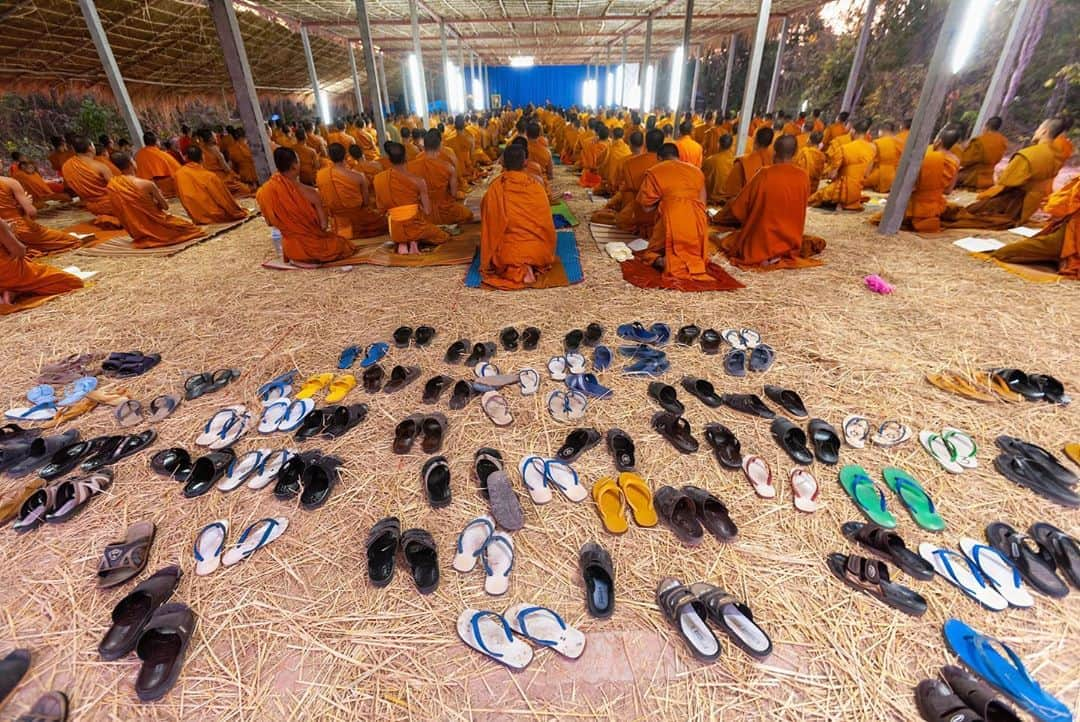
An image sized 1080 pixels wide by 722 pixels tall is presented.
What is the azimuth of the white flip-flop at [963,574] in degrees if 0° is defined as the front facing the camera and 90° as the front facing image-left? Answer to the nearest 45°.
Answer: approximately 135°

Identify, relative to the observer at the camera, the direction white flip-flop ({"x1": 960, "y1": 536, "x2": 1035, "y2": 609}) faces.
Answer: facing away from the viewer and to the left of the viewer

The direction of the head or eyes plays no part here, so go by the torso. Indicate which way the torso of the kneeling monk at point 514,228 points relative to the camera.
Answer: away from the camera

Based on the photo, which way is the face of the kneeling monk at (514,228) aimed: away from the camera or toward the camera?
away from the camera

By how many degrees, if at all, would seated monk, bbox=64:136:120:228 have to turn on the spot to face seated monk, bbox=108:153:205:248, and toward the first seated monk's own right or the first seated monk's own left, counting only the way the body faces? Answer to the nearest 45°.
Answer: approximately 135° to the first seated monk's own right

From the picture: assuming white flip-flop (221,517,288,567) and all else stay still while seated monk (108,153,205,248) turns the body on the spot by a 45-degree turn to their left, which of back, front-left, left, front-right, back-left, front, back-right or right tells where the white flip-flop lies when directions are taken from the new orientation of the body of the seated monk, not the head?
back

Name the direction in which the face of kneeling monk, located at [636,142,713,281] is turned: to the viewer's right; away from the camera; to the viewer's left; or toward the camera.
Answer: away from the camera

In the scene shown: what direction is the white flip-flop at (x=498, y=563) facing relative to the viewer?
away from the camera

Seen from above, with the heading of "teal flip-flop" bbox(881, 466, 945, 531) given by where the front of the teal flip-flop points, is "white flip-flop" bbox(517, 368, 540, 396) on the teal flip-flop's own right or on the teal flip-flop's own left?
on the teal flip-flop's own left

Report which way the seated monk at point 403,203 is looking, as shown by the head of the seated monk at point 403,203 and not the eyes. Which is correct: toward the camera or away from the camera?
away from the camera

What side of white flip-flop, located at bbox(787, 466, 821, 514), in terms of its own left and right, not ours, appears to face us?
back

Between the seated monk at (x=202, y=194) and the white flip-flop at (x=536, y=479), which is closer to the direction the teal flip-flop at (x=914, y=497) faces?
the seated monk

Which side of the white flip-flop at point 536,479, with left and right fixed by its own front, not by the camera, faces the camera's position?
back

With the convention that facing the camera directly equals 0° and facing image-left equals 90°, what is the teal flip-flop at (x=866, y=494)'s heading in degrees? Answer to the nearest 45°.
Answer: approximately 135°

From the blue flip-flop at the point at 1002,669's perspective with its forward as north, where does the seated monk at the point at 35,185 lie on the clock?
The seated monk is roughly at 10 o'clock from the blue flip-flop.

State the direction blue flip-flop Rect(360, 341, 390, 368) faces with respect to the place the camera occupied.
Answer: facing away from the viewer and to the right of the viewer

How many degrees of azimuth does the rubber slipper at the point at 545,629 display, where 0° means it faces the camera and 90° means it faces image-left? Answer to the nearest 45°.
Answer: approximately 135°
